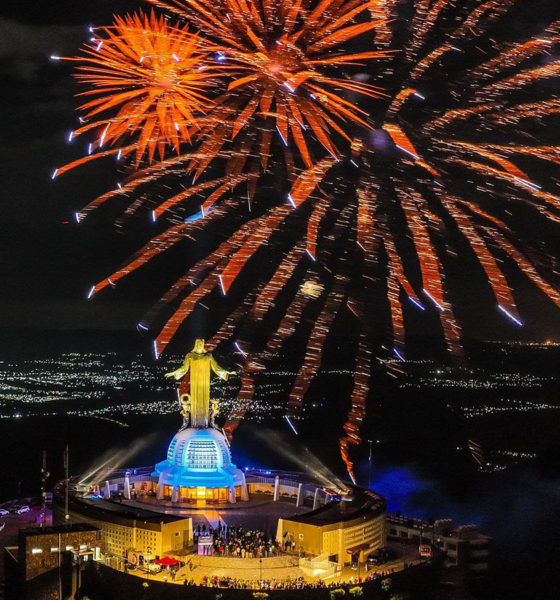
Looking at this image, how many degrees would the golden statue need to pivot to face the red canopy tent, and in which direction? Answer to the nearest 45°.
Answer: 0° — it already faces it

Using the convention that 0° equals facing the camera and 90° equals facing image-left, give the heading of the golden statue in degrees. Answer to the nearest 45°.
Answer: approximately 0°
